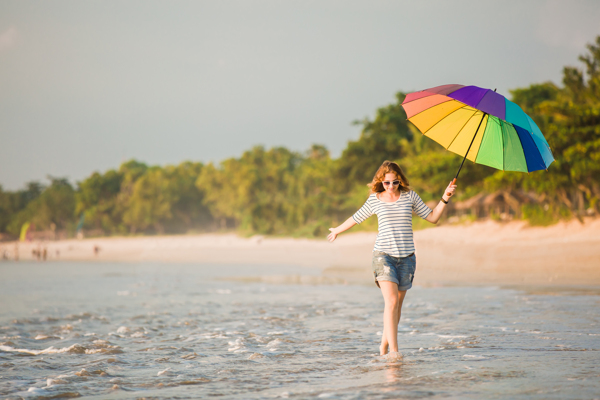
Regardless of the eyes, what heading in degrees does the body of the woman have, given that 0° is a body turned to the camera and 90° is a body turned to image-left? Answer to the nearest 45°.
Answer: approximately 0°
